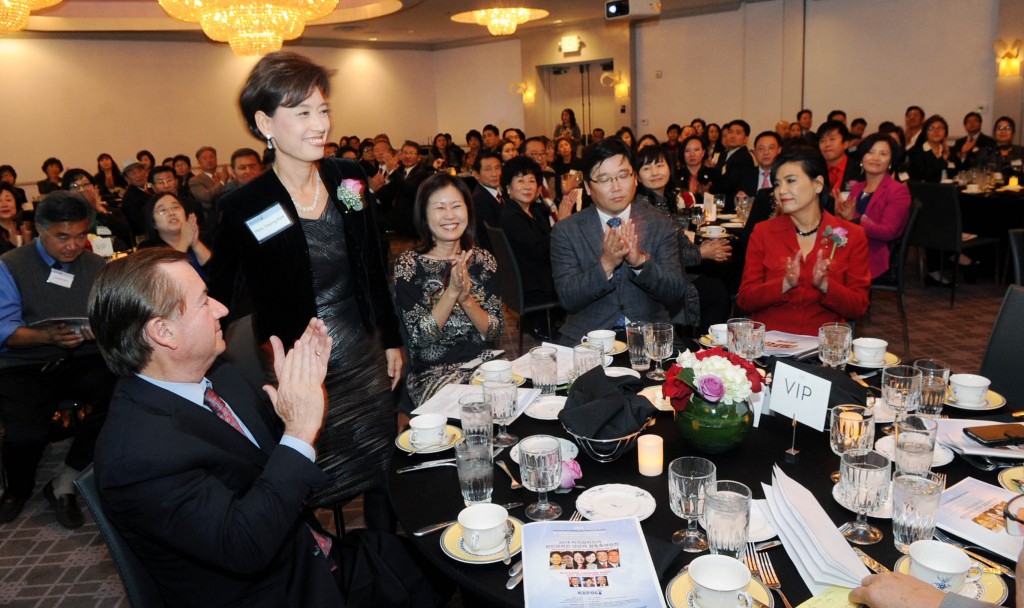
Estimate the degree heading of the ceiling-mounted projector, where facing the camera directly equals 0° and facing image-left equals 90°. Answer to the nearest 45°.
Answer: approximately 0°

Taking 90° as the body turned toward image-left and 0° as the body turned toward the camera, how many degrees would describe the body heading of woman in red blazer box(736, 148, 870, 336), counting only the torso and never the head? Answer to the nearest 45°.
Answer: approximately 0°

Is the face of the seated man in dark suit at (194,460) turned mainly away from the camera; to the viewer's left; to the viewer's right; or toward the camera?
to the viewer's right

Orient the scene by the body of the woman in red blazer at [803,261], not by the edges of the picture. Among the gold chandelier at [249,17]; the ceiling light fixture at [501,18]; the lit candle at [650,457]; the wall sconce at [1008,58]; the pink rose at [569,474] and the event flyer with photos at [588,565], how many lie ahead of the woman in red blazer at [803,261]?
3

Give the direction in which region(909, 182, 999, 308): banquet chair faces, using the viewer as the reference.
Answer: facing away from the viewer and to the right of the viewer

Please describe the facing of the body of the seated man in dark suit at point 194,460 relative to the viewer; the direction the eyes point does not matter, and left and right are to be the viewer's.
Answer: facing to the right of the viewer
